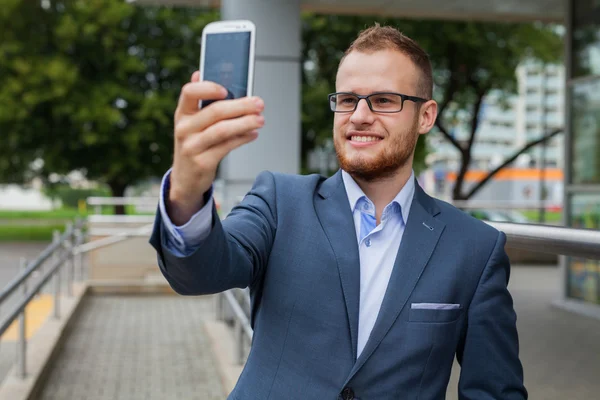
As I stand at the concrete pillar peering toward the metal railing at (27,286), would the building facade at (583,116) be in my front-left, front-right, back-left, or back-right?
back-left

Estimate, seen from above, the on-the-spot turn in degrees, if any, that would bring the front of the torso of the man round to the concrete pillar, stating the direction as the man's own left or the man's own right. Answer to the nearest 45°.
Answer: approximately 180°

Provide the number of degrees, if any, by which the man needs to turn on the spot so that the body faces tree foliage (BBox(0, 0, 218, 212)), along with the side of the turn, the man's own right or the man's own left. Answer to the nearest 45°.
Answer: approximately 180°

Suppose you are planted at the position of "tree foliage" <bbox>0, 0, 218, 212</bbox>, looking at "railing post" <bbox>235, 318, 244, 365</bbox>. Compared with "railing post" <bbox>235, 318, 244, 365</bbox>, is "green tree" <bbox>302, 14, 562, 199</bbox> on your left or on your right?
left

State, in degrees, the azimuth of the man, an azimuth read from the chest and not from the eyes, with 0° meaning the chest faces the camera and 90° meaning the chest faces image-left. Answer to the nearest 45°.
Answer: approximately 0°

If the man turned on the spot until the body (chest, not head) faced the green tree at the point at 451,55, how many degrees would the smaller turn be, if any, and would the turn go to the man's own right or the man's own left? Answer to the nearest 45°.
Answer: approximately 180°

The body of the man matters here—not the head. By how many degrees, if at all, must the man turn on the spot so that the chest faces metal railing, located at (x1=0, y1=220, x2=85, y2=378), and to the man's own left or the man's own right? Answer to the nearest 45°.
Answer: approximately 135° to the man's own right

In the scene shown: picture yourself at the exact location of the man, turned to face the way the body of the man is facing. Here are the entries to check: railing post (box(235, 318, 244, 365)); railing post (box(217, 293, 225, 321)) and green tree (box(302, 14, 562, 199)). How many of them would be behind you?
3

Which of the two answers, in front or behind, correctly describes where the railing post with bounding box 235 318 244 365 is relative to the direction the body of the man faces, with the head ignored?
behind

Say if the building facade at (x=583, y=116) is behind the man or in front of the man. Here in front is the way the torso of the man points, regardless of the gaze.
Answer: behind

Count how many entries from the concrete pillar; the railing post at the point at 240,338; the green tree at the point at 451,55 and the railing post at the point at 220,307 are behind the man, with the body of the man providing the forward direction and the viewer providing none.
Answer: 4
